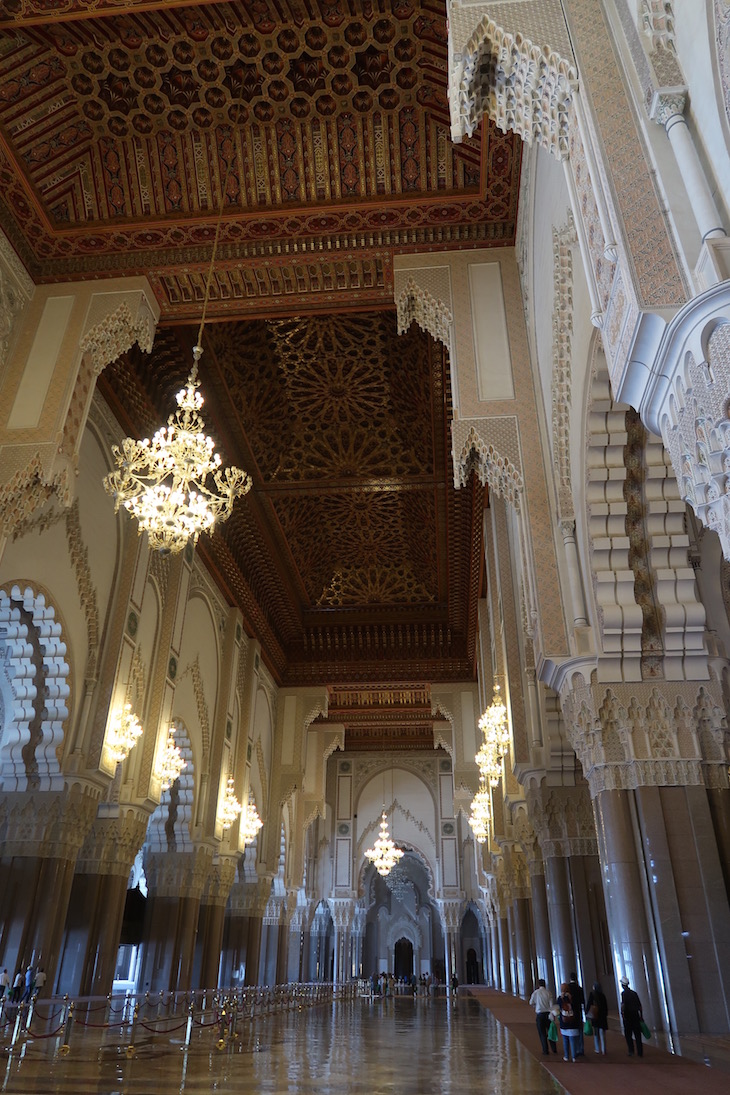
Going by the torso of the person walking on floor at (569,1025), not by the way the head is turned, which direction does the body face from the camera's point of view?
away from the camera

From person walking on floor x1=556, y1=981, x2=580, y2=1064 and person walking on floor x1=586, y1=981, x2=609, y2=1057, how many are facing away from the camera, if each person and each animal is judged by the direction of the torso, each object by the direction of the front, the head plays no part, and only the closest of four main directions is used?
2

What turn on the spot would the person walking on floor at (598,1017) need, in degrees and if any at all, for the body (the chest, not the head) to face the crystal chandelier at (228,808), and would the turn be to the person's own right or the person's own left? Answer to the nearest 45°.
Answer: approximately 45° to the person's own left

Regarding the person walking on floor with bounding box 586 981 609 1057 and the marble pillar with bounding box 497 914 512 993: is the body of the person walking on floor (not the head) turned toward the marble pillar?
yes

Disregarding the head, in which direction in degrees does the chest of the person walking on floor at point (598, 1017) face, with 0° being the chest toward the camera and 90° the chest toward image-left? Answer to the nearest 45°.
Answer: approximately 180°

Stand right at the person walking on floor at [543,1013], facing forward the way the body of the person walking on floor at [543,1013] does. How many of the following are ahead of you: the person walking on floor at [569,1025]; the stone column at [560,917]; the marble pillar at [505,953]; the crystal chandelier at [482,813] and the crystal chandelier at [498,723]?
4

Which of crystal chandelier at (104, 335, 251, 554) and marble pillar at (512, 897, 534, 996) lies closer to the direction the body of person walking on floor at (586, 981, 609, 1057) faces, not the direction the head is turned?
the marble pillar

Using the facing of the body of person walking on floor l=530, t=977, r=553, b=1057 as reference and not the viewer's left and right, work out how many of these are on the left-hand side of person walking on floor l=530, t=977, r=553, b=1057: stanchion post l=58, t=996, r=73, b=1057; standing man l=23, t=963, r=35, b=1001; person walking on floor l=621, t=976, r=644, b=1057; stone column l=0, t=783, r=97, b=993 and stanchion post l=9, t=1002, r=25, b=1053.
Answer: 4

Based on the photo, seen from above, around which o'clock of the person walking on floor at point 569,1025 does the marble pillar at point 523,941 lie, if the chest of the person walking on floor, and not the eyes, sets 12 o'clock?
The marble pillar is roughly at 12 o'clock from the person walking on floor.

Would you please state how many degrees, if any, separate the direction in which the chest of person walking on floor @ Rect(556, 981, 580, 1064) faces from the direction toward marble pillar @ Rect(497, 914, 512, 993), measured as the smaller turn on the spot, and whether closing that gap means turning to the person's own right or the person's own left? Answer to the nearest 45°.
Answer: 0° — they already face it

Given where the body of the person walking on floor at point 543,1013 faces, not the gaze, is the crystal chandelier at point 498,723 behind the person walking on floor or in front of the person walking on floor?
in front

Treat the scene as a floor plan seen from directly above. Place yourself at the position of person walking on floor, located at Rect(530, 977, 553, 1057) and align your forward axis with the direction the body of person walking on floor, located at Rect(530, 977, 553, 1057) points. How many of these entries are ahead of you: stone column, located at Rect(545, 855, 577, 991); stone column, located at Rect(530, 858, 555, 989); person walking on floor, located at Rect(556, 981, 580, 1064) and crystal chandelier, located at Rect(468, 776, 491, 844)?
3

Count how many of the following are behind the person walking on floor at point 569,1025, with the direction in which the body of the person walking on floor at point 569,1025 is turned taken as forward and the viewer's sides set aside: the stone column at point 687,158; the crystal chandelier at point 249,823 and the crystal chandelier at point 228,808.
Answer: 1

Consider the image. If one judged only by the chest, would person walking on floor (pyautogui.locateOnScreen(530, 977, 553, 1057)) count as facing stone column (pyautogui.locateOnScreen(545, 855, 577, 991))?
yes

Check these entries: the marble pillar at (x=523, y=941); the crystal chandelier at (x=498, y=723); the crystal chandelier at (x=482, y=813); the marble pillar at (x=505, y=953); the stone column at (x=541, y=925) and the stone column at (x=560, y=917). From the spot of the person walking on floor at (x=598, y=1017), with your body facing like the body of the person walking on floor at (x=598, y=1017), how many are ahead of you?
6

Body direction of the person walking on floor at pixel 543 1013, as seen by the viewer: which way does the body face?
away from the camera
